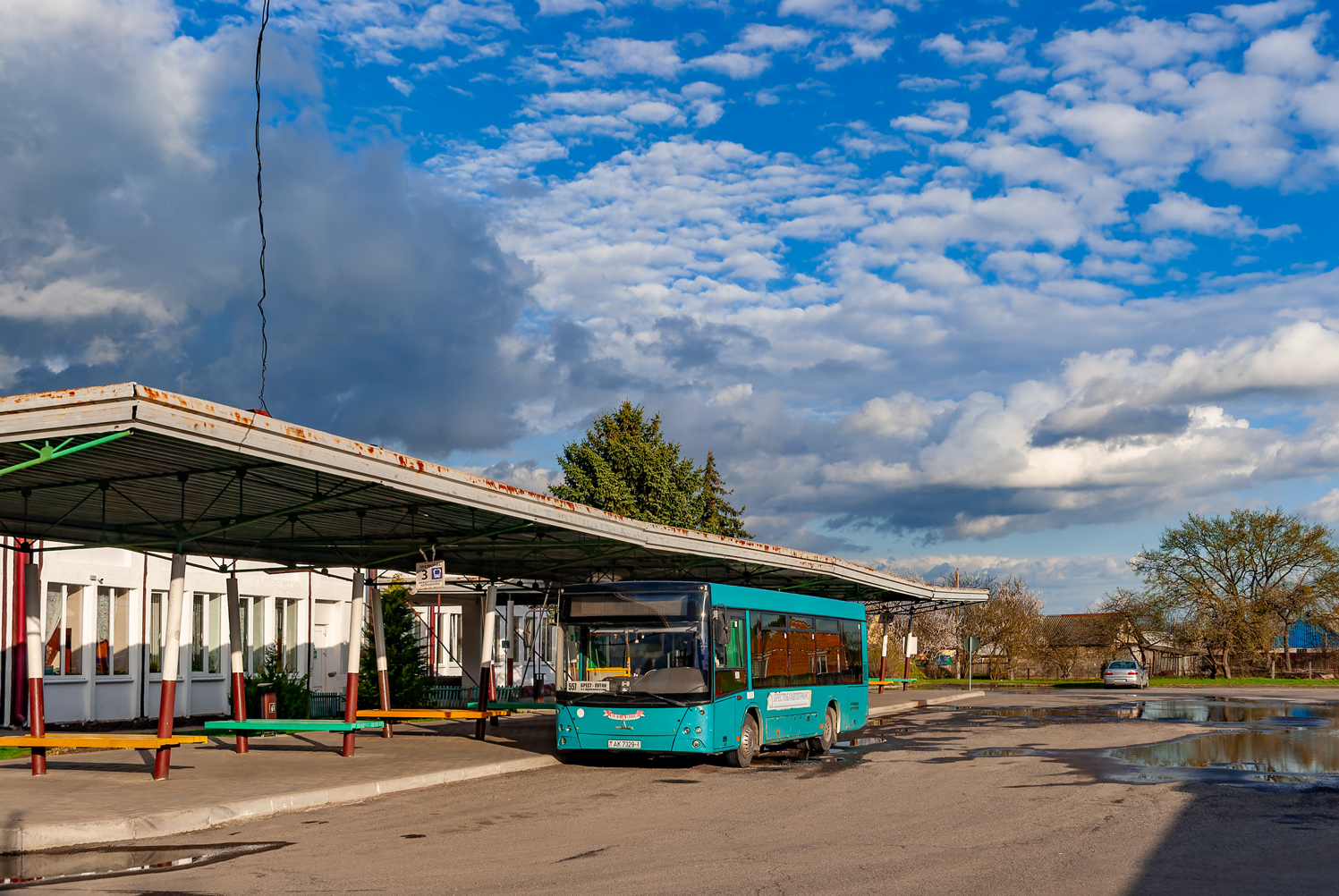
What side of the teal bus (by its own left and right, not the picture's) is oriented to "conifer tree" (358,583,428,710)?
right

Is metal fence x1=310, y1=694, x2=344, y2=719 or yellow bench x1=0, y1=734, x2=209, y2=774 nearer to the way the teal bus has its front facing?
the yellow bench

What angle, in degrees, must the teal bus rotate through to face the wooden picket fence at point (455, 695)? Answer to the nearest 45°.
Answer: approximately 135° to its right

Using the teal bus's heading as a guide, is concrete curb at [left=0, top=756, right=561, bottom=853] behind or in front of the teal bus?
in front

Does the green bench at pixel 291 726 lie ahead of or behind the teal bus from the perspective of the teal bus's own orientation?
ahead

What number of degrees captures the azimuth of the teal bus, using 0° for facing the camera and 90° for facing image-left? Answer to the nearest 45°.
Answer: approximately 45°

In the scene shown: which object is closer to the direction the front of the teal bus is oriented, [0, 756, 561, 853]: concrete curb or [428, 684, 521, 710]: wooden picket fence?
the concrete curb

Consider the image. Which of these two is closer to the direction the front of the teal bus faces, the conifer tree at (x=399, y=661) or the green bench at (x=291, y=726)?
the green bench

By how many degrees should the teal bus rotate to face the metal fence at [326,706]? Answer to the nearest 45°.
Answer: approximately 90° to its right

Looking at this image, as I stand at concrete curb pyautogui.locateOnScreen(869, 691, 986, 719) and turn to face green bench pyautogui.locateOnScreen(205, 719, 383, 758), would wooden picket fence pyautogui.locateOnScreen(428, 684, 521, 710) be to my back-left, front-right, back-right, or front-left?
front-right

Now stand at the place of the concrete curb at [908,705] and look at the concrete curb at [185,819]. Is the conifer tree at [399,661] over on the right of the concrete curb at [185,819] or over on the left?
right
